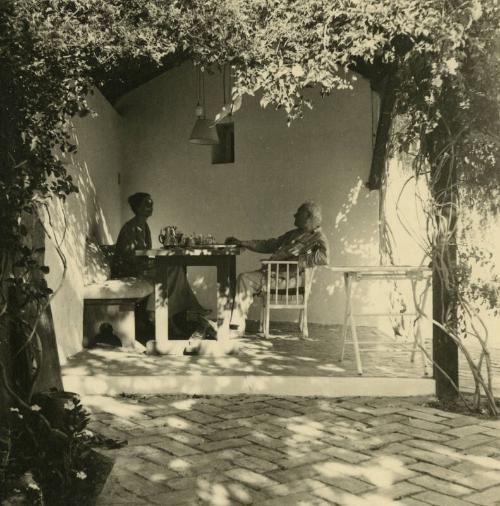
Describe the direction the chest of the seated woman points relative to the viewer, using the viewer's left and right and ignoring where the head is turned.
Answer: facing to the right of the viewer

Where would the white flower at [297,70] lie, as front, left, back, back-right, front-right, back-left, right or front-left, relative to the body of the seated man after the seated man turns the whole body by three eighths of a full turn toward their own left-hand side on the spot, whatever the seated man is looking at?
front-right

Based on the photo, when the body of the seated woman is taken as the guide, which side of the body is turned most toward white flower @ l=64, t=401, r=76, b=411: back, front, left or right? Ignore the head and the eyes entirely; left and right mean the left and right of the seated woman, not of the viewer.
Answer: right

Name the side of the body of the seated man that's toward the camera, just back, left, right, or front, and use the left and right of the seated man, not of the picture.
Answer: left

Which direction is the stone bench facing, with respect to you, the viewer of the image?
facing to the right of the viewer

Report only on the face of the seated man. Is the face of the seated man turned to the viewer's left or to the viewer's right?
to the viewer's left

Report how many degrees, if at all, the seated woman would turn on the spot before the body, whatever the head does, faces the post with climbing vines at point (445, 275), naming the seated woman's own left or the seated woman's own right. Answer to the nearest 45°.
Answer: approximately 45° to the seated woman's own right

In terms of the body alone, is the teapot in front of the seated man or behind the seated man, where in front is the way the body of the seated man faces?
in front

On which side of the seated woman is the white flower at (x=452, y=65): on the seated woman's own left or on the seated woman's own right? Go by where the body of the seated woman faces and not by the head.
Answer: on the seated woman's own right

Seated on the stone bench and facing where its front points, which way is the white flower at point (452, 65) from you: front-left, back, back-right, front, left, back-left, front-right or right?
front-right

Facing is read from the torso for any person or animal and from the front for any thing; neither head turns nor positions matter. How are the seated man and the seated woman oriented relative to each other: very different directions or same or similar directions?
very different directions

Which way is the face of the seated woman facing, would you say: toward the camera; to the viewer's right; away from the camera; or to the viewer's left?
to the viewer's right
